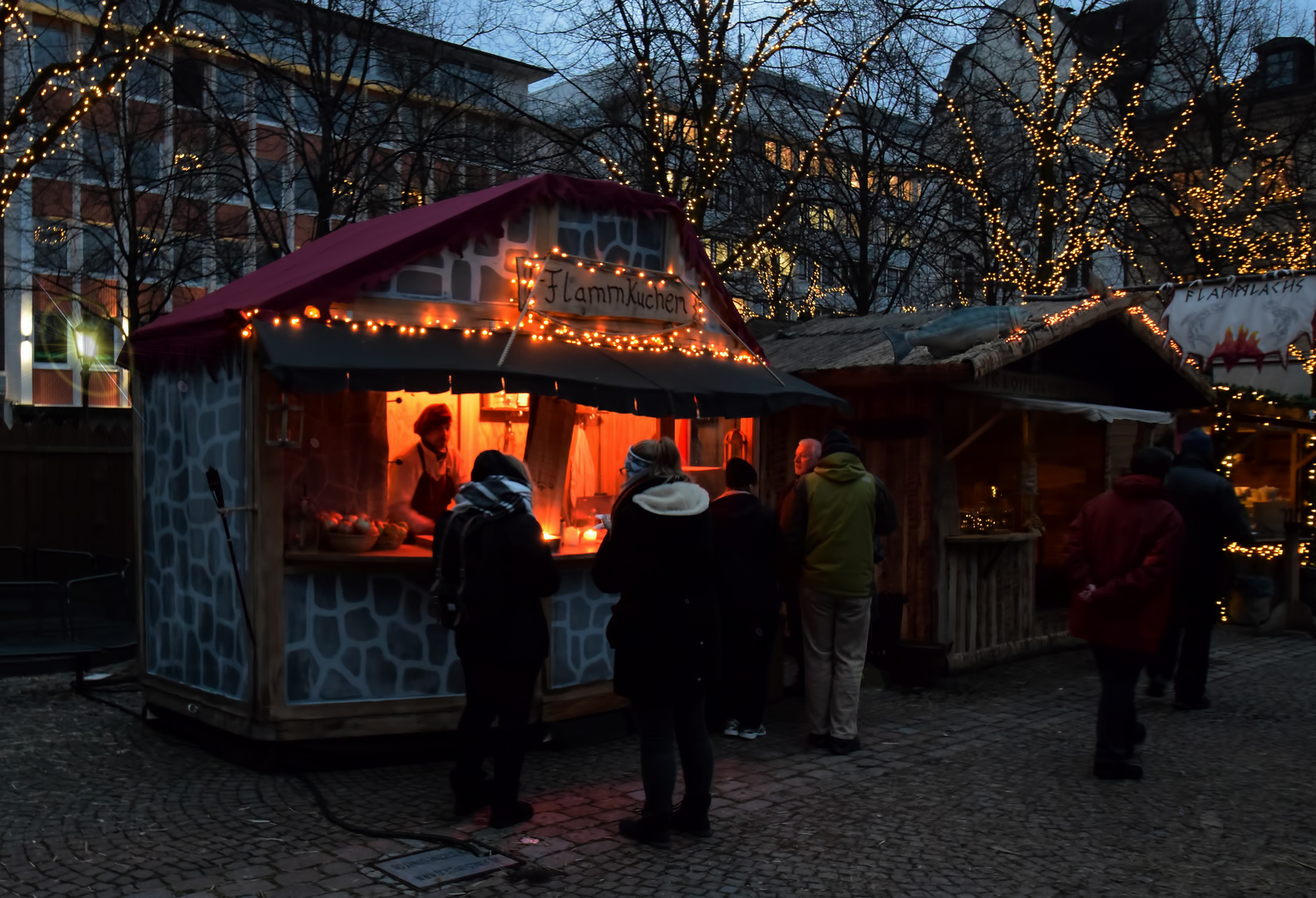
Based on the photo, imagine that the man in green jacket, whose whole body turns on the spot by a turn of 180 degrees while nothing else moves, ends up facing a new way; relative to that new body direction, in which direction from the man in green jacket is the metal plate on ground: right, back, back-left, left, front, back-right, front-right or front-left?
front-right

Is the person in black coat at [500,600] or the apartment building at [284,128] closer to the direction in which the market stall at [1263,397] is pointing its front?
the person in black coat

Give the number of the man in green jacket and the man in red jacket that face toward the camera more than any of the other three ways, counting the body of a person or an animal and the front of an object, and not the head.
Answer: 0

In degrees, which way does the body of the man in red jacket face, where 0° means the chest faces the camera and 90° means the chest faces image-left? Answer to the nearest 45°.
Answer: approximately 225°

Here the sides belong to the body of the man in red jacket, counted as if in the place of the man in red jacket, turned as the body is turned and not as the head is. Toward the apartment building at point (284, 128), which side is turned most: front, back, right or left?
left

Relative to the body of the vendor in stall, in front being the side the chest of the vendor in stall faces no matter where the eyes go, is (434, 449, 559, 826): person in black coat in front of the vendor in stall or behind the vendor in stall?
in front

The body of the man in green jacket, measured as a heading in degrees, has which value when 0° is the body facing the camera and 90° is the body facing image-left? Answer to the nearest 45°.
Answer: approximately 180°

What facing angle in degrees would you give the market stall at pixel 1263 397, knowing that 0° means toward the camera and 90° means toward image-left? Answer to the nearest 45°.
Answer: approximately 0°

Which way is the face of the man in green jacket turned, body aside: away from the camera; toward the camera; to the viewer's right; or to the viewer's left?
away from the camera

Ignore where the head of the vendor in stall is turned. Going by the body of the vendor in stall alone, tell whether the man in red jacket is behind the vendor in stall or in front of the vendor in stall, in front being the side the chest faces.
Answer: in front

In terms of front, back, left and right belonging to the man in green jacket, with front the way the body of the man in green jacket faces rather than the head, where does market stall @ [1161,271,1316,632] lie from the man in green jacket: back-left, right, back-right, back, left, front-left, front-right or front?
front-right

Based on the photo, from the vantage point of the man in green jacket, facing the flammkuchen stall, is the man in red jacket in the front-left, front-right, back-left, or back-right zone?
back-right
